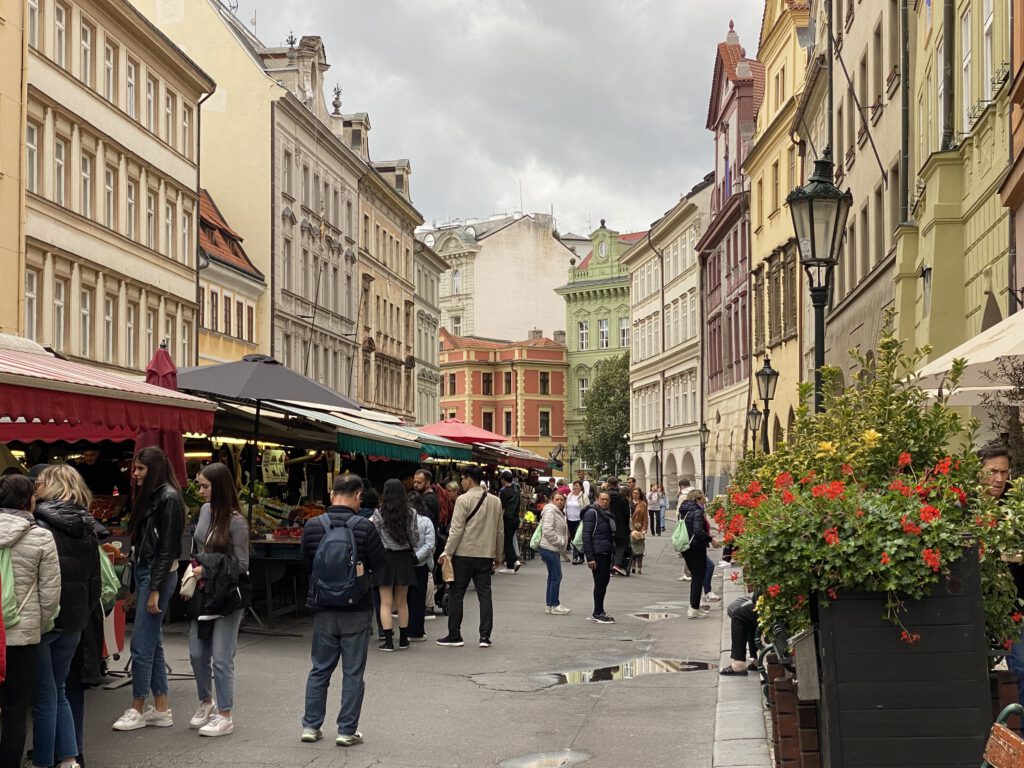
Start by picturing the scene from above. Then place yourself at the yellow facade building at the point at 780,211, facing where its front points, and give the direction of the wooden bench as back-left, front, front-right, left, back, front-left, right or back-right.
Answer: left

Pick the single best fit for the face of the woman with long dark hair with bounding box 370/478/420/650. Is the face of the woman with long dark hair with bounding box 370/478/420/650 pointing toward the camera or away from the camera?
away from the camera

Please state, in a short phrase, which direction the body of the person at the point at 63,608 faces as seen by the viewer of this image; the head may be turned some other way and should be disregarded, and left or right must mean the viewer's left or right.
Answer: facing away from the viewer and to the left of the viewer

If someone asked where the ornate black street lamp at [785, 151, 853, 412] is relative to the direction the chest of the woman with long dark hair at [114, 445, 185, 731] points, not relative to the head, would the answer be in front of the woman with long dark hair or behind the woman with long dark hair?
behind

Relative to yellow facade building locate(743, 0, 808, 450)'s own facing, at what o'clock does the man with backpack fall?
The man with backpack is roughly at 9 o'clock from the yellow facade building.

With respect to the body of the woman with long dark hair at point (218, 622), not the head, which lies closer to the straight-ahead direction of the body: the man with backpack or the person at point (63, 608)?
the person

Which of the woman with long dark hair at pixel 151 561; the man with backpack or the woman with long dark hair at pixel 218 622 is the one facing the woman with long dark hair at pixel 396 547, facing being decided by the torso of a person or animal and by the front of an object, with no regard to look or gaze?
the man with backpack

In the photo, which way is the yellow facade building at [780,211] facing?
to the viewer's left

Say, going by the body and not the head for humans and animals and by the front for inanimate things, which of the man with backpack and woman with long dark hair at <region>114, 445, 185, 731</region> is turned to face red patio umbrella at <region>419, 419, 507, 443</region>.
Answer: the man with backpack

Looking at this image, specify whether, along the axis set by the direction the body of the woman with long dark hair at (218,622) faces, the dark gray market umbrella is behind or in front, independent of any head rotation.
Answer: behind

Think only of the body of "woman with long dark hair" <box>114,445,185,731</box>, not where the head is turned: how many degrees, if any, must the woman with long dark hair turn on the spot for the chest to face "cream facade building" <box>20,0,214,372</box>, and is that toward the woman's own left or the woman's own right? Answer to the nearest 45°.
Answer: approximately 90° to the woman's own right

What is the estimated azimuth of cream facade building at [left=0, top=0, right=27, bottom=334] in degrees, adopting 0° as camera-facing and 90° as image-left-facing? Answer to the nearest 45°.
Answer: approximately 270°

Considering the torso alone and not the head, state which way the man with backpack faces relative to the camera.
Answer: away from the camera

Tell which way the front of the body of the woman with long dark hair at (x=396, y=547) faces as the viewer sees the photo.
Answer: away from the camera
